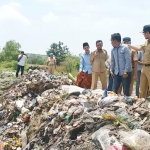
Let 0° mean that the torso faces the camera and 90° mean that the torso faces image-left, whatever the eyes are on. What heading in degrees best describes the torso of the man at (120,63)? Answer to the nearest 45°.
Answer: approximately 45°

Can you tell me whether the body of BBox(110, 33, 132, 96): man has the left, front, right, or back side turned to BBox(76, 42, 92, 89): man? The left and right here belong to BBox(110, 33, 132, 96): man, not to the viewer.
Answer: right

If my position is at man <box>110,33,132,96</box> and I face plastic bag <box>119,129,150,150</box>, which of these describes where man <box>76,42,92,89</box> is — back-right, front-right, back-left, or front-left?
back-right

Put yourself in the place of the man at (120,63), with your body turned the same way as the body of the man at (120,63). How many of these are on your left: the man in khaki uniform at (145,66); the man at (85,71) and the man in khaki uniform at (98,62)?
1

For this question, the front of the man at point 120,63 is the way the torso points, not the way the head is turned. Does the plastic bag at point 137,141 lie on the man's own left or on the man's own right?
on the man's own left

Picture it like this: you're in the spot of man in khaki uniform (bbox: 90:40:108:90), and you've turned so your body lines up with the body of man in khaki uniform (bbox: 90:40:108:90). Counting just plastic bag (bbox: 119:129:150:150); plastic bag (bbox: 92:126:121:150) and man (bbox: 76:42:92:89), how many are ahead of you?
2

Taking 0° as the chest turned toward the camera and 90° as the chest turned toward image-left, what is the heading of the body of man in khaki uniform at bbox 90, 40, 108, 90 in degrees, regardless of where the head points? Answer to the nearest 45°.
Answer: approximately 0°

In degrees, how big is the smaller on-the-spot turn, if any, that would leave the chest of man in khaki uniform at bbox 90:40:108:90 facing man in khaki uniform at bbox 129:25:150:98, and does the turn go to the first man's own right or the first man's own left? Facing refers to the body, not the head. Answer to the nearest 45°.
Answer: approximately 45° to the first man's own left
